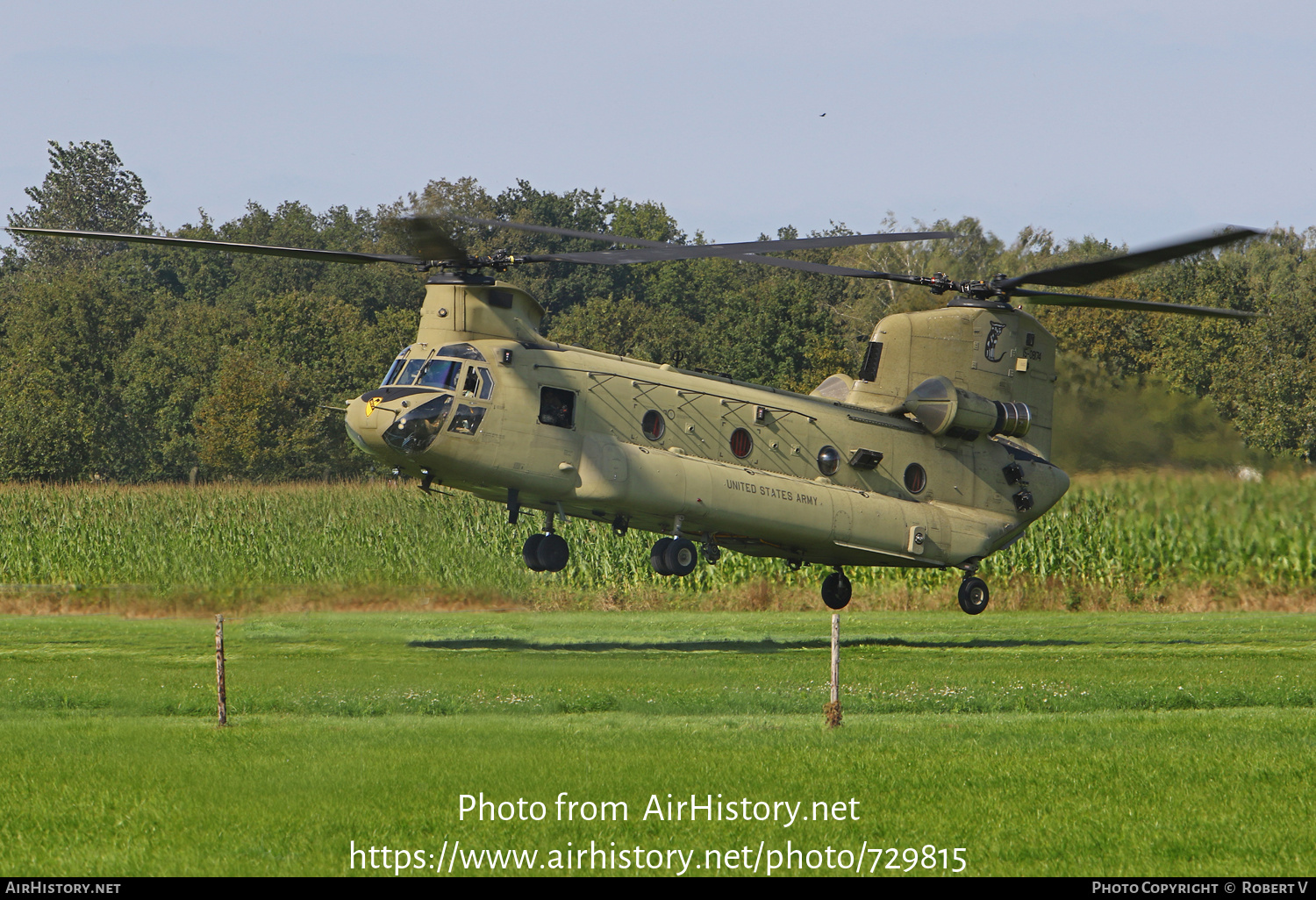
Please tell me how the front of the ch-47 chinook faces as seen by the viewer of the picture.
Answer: facing the viewer and to the left of the viewer
